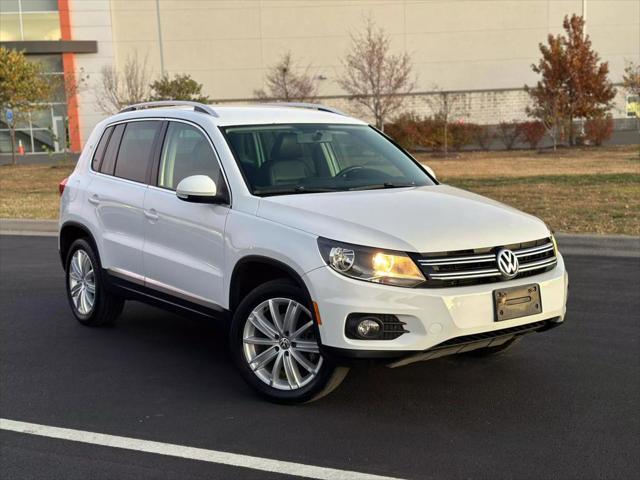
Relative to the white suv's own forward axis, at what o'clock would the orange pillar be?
The orange pillar is roughly at 7 o'clock from the white suv.

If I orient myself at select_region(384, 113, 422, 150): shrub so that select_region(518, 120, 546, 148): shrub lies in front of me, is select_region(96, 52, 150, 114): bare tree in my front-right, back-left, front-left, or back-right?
back-left

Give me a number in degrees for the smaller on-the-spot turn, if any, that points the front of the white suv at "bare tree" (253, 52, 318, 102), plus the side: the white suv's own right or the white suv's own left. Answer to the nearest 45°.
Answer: approximately 135° to the white suv's own left

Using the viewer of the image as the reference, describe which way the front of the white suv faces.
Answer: facing the viewer and to the right of the viewer

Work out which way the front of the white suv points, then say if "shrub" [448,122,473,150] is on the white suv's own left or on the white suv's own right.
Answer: on the white suv's own left

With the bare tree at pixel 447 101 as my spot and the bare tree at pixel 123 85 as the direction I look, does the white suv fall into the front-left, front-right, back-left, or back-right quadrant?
front-left

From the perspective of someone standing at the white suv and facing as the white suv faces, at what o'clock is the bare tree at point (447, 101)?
The bare tree is roughly at 8 o'clock from the white suv.

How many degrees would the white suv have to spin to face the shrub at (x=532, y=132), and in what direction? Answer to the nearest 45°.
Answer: approximately 135° to its left

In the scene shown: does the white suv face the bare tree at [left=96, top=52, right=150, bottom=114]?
no

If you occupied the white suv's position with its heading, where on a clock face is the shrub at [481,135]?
The shrub is roughly at 8 o'clock from the white suv.

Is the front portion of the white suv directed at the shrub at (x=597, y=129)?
no

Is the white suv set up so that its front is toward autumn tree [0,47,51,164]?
no

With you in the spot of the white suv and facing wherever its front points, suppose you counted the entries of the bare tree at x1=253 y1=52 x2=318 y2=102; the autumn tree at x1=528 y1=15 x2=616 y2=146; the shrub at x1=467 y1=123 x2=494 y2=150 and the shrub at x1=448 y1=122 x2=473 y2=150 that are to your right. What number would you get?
0
